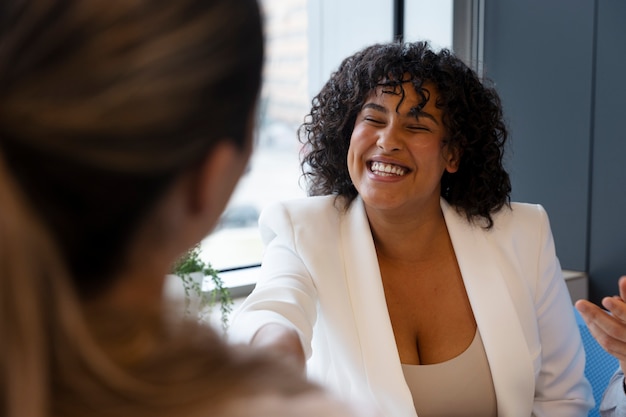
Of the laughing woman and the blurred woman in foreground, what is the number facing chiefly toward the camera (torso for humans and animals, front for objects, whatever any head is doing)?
1

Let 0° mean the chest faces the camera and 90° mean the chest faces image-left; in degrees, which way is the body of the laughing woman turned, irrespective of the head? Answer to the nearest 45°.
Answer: approximately 0°

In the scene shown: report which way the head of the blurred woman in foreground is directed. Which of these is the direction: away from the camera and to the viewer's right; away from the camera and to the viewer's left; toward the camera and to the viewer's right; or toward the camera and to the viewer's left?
away from the camera and to the viewer's right

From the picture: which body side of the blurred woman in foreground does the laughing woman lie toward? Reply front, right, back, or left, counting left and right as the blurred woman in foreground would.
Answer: front

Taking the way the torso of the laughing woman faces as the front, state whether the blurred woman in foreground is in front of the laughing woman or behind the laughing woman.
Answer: in front

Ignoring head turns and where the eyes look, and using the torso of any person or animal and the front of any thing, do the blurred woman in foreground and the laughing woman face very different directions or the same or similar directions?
very different directions

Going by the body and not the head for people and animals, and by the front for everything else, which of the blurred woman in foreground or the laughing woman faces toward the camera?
the laughing woman

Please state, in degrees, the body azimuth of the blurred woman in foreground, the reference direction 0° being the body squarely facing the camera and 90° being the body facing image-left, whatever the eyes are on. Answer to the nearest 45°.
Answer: approximately 225°

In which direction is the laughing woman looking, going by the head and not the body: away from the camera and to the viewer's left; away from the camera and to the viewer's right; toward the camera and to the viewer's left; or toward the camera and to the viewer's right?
toward the camera and to the viewer's left
